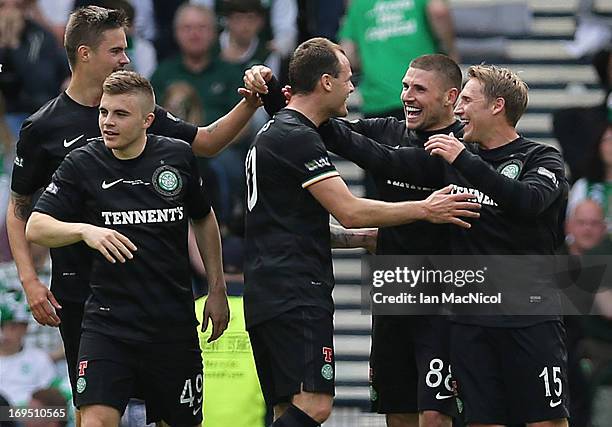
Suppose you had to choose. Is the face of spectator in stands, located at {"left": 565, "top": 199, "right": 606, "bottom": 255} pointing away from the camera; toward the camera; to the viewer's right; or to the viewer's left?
toward the camera

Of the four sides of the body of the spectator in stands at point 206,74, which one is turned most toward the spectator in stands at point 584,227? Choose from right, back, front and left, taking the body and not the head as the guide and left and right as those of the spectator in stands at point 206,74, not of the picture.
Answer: left

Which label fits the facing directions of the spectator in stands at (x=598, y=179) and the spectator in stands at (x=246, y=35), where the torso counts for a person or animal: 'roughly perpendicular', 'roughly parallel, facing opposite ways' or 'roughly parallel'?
roughly parallel

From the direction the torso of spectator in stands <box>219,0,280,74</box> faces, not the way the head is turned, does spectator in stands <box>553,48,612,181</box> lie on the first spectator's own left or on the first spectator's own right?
on the first spectator's own left

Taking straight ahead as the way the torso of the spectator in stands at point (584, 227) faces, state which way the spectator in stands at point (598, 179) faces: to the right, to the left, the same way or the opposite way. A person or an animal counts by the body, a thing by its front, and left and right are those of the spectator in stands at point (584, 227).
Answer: the same way

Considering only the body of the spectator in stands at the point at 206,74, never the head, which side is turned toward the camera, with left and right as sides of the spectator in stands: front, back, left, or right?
front

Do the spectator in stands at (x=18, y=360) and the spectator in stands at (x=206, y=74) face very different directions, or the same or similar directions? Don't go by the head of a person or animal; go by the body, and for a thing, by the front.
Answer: same or similar directions

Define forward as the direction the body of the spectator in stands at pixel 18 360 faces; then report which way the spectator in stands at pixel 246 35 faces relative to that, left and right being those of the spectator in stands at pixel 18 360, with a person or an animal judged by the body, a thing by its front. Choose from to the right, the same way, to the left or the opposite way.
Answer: the same way

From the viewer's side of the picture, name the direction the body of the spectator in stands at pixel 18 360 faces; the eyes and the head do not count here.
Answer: toward the camera

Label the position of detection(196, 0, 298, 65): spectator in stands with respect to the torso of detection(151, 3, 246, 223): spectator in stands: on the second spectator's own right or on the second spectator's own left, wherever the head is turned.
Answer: on the second spectator's own left

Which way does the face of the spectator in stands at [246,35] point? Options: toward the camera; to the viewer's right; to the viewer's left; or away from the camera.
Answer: toward the camera

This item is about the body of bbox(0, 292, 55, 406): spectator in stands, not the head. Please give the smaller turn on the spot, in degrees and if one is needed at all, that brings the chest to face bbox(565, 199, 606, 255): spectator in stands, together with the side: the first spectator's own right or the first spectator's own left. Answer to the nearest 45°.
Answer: approximately 90° to the first spectator's own left

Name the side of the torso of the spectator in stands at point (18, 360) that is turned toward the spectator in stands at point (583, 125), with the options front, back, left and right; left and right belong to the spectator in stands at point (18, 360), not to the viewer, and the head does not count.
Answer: left

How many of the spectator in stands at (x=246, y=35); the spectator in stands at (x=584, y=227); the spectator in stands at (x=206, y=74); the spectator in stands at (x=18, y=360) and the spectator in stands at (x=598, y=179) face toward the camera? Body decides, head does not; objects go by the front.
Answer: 5

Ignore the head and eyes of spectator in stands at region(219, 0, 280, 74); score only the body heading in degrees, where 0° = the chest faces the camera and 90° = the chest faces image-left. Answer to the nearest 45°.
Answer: approximately 0°

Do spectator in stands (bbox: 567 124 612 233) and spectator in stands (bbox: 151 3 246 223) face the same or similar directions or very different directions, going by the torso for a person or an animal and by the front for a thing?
same or similar directions
